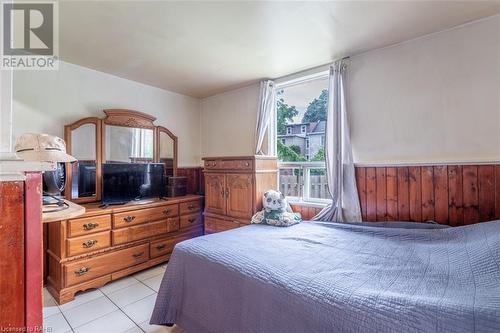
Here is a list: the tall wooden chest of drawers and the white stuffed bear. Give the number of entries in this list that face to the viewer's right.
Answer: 0

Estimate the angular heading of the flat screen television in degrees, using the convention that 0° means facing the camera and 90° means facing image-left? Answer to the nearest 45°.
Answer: approximately 315°

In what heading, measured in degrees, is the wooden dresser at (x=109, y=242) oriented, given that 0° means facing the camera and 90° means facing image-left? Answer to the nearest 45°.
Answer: approximately 315°

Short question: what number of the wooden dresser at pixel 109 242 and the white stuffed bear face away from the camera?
0

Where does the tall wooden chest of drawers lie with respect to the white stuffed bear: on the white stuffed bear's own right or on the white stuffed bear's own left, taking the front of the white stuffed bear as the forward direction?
on the white stuffed bear's own right

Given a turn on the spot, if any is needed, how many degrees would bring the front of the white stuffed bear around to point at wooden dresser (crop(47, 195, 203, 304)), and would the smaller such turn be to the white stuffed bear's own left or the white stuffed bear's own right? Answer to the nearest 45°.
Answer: approximately 45° to the white stuffed bear's own right

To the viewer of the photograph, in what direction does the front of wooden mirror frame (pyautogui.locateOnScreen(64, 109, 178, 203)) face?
facing the viewer and to the right of the viewer

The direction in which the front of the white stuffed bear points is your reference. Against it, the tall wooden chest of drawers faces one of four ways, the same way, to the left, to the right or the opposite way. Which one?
the same way

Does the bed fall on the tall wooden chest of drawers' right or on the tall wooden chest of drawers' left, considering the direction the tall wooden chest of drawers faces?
on its left

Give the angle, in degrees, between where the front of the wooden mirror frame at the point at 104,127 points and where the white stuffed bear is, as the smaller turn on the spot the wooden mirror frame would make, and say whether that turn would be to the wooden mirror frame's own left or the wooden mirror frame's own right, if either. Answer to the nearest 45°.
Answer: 0° — it already faces it

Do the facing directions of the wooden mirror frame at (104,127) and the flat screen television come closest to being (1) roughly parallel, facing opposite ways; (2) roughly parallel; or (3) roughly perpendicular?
roughly parallel

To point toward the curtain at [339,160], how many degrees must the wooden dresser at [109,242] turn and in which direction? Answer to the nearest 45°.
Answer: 0° — it already faces it

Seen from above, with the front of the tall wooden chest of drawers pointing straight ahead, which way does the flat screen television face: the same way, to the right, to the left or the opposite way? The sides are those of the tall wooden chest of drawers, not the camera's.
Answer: to the left

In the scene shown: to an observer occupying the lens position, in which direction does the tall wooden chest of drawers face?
facing the viewer and to the left of the viewer
